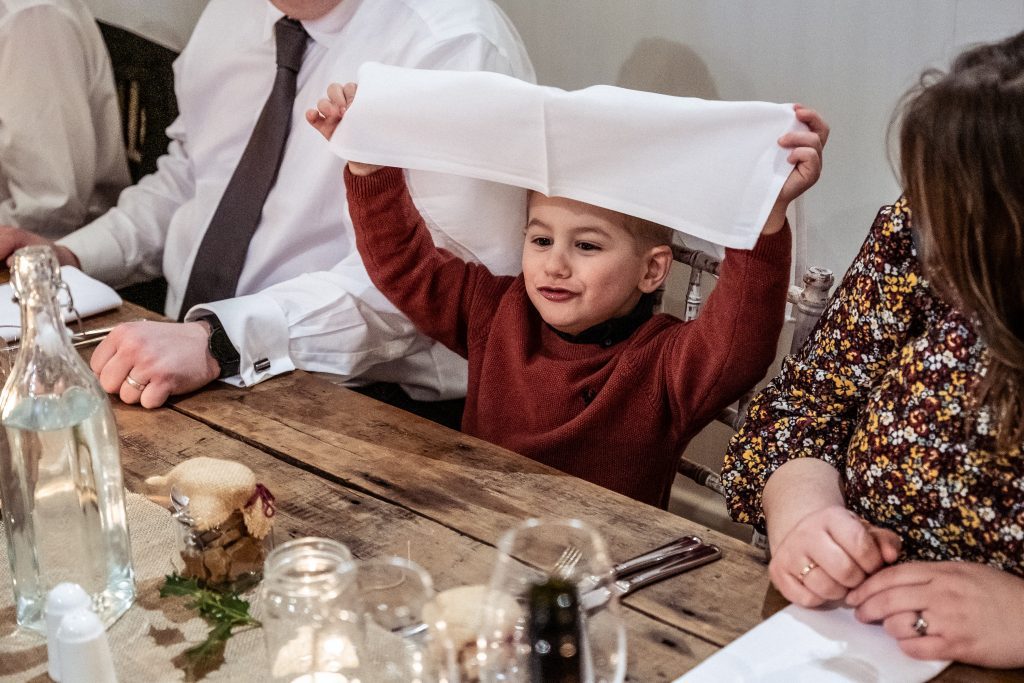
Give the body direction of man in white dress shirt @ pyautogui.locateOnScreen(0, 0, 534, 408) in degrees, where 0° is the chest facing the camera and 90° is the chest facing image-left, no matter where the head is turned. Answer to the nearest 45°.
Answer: approximately 45°

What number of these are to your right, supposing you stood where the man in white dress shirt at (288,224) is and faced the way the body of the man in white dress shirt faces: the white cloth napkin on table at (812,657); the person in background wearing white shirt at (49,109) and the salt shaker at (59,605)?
1

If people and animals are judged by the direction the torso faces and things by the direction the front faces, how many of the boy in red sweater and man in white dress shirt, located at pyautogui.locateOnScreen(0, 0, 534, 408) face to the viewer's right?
0

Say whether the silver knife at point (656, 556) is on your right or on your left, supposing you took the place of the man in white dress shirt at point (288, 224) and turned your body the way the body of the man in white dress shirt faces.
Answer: on your left

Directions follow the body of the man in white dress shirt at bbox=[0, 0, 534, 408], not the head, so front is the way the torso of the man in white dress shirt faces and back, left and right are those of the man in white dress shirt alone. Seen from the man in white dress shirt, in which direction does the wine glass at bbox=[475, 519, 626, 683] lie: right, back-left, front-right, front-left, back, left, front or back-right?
front-left

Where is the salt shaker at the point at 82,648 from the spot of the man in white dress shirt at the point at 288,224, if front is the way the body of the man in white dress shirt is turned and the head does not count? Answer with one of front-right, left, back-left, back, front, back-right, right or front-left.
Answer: front-left

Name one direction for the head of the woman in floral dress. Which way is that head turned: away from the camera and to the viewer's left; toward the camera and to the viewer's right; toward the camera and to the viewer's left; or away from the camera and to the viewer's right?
away from the camera and to the viewer's left

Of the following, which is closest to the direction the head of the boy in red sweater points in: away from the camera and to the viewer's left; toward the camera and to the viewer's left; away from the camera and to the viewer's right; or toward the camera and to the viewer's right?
toward the camera and to the viewer's left

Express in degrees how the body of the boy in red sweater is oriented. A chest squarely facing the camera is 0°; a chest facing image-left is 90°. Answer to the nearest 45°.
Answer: approximately 45°
